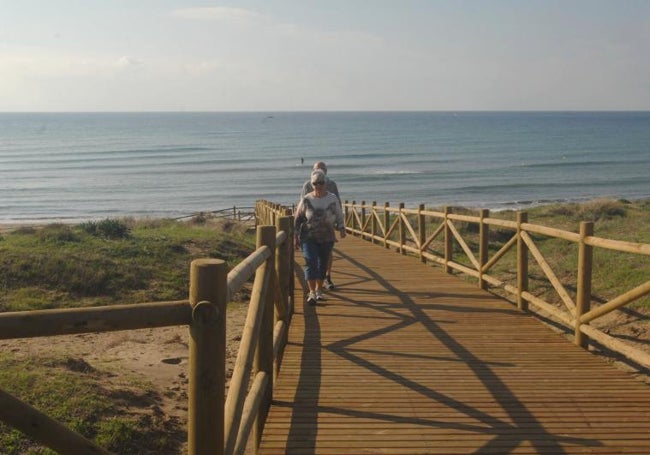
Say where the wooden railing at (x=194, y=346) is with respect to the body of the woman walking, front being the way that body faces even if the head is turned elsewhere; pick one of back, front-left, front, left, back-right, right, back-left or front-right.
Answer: front

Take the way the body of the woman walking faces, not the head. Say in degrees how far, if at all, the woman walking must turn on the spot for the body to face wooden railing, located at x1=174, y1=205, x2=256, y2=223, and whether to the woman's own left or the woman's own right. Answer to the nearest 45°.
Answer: approximately 180°

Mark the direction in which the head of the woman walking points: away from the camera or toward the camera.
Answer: toward the camera

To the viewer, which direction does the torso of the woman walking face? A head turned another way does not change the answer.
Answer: toward the camera
